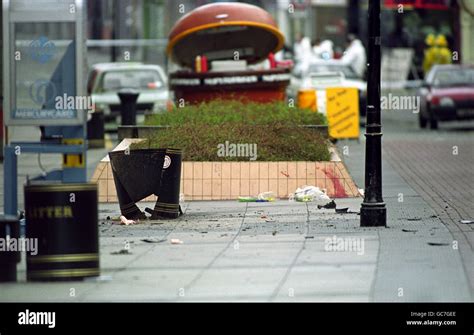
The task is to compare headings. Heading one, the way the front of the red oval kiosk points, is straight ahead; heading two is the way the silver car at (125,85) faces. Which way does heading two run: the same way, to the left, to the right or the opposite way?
the same way

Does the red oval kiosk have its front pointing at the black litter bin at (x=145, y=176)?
yes

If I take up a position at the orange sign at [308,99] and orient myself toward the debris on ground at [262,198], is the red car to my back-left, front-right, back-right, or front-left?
back-left

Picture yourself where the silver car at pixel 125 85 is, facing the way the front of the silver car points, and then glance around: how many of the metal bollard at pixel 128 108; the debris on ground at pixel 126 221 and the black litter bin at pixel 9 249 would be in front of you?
3

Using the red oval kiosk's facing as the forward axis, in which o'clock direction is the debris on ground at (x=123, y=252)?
The debris on ground is roughly at 12 o'clock from the red oval kiosk.

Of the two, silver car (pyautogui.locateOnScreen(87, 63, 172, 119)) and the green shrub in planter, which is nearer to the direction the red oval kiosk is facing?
the green shrub in planter

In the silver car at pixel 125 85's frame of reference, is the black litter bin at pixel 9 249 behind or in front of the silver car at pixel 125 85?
in front

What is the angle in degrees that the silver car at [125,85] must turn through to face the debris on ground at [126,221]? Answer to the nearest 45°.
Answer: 0° — it already faces it

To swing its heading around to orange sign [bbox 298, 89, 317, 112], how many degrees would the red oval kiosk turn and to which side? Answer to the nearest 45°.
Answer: approximately 135° to its left

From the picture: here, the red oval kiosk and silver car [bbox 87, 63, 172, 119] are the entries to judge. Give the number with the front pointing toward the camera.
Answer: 2

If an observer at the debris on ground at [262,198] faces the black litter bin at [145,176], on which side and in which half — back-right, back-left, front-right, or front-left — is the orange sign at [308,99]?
back-right

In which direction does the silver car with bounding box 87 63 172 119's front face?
toward the camera

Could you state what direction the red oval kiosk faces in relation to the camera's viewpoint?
facing the viewer

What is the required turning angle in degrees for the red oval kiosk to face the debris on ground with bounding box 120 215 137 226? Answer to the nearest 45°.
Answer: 0° — it already faces it

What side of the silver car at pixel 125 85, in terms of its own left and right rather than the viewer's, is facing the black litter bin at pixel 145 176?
front

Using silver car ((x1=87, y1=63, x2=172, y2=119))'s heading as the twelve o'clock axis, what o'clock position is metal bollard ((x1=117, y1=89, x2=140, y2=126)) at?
The metal bollard is roughly at 12 o'clock from the silver car.
